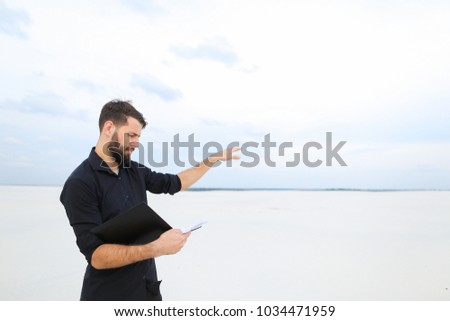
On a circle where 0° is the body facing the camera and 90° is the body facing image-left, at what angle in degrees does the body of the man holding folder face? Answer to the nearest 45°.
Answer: approximately 315°
